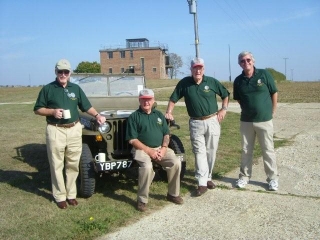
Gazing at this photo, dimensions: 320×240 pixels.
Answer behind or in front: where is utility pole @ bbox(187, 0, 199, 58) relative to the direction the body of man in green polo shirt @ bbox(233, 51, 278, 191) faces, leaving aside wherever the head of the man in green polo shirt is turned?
behind

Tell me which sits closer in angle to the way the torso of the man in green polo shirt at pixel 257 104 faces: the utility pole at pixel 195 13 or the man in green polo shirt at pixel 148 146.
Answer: the man in green polo shirt

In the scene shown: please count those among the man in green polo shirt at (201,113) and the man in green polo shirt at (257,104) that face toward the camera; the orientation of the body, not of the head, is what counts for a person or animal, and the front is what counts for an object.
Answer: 2

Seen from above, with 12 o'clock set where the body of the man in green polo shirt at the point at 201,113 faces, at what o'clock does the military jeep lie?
The military jeep is roughly at 3 o'clock from the man in green polo shirt.

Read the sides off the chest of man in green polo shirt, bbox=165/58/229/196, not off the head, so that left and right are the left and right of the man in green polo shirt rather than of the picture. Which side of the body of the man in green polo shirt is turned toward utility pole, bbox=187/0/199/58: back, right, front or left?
back

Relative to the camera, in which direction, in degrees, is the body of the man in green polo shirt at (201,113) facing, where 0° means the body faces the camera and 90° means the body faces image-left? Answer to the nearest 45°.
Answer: approximately 0°

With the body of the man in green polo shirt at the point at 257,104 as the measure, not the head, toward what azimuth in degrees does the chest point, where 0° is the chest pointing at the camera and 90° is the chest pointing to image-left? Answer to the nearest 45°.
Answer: approximately 0°

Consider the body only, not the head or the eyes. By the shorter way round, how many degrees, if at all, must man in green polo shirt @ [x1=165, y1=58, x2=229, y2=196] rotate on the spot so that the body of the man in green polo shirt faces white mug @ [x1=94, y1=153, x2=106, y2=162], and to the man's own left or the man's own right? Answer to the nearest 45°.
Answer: approximately 90° to the man's own right

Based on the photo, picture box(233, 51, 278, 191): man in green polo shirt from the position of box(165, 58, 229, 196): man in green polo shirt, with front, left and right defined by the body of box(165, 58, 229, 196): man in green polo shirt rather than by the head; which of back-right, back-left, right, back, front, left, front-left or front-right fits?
left

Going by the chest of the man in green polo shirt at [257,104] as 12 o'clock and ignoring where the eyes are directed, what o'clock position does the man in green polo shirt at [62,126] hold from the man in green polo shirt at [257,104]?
the man in green polo shirt at [62,126] is roughly at 2 o'clock from the man in green polo shirt at [257,104].
